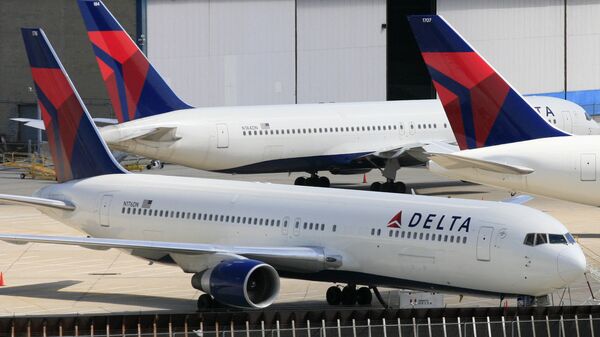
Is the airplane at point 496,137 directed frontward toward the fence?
no

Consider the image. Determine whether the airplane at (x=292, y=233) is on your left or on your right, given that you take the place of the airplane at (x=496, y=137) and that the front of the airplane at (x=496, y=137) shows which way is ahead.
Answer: on your right

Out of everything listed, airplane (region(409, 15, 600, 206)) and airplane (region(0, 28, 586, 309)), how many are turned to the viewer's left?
0

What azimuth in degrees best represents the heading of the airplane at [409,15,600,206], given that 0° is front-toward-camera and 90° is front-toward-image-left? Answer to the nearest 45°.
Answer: approximately 270°

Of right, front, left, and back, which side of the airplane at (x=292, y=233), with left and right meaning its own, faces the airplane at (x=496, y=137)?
left
